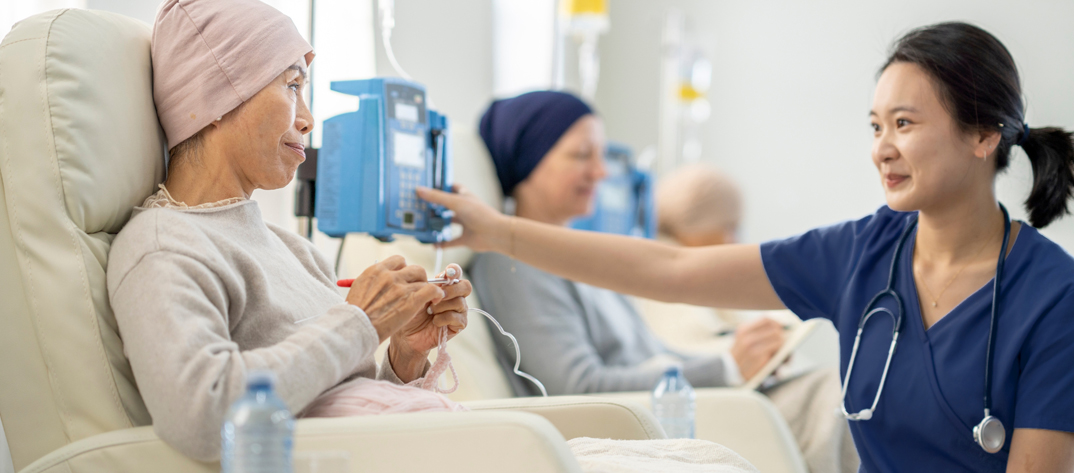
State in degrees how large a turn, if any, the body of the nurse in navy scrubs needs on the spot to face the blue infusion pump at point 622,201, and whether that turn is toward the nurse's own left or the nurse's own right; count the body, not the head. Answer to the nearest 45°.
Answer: approximately 90° to the nurse's own right

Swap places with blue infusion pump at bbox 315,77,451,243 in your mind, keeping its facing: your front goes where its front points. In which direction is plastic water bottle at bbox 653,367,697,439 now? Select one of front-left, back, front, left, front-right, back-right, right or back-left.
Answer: front-left

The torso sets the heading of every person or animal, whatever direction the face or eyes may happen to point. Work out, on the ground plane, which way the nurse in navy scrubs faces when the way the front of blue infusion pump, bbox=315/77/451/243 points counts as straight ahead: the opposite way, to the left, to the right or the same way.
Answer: to the right

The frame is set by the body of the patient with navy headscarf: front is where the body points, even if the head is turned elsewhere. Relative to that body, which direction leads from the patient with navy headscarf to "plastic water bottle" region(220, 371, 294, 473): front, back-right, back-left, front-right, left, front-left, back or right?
right

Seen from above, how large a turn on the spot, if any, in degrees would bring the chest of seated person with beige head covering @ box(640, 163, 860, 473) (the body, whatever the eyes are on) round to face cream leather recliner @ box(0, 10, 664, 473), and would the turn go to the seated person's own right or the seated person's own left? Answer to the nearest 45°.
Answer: approximately 45° to the seated person's own right

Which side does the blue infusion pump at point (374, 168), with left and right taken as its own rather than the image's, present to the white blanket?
front

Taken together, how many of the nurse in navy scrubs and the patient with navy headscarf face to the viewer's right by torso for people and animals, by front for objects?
1

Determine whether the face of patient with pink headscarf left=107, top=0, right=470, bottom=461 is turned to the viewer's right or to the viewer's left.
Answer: to the viewer's right

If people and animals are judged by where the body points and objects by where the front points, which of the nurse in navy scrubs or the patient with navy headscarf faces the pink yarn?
the nurse in navy scrubs

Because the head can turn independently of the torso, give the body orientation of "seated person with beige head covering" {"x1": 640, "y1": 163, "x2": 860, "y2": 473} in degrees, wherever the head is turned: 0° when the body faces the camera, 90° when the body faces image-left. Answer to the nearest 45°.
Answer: approximately 315°

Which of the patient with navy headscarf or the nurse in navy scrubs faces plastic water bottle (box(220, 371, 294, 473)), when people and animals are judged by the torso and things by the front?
the nurse in navy scrubs

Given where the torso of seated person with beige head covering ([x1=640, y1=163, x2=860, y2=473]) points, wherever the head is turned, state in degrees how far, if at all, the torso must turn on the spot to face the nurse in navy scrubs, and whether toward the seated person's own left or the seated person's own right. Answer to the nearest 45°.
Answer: approximately 45° to the seated person's own right
